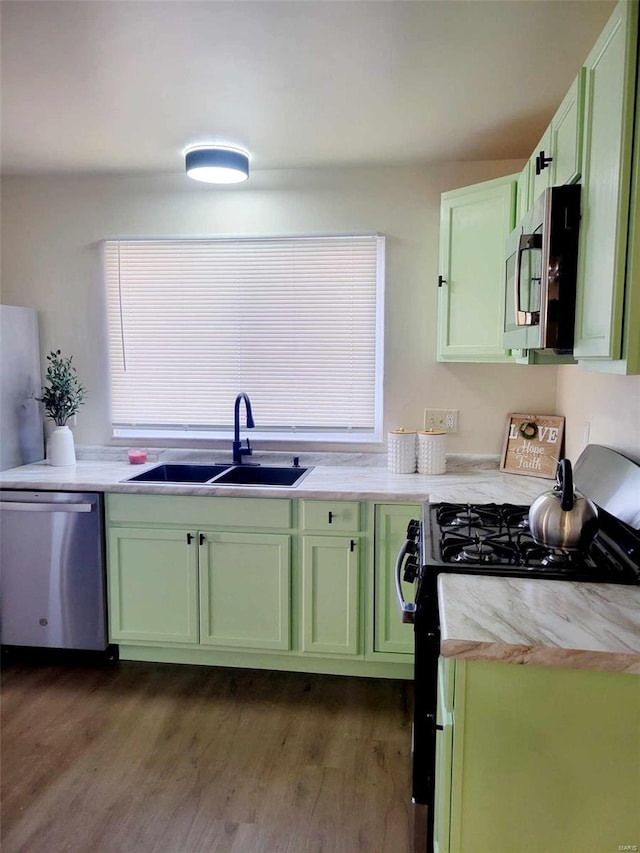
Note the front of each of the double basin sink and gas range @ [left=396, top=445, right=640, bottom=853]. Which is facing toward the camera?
the double basin sink

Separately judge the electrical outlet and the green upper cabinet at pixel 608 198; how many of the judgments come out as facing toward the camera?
1

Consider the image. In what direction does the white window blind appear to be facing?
toward the camera

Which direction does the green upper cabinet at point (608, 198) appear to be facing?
to the viewer's left

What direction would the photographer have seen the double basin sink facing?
facing the viewer

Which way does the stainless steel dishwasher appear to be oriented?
toward the camera

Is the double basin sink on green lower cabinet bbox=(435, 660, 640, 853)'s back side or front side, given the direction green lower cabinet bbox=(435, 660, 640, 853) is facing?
on the front side

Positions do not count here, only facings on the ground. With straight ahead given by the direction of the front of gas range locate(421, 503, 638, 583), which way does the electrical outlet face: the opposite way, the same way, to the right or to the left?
to the left

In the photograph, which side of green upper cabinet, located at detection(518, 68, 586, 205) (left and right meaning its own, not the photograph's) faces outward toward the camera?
left

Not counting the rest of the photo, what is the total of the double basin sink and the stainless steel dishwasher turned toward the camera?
2

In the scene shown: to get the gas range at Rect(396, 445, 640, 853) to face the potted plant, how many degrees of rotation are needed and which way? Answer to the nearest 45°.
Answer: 0° — it already faces it

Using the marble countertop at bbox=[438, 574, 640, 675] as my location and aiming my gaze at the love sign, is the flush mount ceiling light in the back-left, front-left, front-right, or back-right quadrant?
front-left
